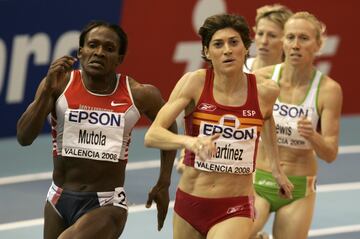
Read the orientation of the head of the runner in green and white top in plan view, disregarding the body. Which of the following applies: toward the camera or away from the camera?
toward the camera

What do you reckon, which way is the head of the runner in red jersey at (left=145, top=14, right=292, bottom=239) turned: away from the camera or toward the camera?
toward the camera

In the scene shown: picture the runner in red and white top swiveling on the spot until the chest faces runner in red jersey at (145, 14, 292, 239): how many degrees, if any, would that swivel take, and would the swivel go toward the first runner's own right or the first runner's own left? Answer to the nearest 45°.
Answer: approximately 90° to the first runner's own left

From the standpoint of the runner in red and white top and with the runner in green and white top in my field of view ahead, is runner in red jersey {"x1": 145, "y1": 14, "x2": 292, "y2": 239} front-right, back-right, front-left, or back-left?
front-right

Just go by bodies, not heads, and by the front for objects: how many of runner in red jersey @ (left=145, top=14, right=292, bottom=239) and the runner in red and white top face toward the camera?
2

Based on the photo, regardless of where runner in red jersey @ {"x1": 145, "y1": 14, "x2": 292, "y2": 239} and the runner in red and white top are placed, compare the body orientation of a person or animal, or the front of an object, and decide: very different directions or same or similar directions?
same or similar directions

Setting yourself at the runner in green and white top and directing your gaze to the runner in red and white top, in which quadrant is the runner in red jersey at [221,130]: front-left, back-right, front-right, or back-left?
front-left

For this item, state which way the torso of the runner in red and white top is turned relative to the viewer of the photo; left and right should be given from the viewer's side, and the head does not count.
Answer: facing the viewer

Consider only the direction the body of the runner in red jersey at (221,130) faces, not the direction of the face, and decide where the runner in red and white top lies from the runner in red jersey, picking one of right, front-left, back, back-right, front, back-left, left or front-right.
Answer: right

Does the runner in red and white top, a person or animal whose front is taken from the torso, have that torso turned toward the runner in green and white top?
no
